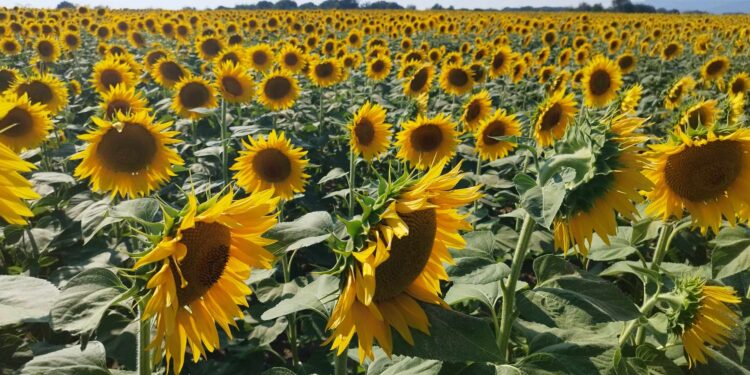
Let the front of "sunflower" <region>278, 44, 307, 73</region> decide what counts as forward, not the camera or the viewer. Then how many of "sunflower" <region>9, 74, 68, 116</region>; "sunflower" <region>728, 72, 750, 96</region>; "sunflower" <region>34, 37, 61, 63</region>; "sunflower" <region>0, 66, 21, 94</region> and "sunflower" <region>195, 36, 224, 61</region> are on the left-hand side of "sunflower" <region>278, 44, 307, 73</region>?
1

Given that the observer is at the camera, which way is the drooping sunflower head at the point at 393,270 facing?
facing the viewer and to the right of the viewer

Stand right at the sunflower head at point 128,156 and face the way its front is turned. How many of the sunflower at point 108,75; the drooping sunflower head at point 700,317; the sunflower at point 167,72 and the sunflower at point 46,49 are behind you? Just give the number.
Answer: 3

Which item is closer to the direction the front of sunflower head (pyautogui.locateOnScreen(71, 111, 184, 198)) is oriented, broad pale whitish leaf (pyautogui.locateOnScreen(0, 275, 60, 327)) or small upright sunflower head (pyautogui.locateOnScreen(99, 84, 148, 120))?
the broad pale whitish leaf

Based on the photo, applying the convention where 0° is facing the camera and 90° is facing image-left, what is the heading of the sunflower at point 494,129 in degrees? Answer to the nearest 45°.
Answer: approximately 0°

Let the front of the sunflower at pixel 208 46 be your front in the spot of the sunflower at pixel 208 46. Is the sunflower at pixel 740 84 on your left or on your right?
on your left

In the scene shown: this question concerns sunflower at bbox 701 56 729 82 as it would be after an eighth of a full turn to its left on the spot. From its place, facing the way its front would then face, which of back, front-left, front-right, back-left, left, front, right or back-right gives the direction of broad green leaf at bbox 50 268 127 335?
right

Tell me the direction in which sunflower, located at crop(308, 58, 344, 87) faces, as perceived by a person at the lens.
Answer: facing the viewer

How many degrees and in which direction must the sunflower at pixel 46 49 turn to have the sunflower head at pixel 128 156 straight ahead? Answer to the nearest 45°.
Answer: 0° — it already faces it

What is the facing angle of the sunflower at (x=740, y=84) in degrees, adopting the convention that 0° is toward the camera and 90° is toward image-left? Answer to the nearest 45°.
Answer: approximately 0°

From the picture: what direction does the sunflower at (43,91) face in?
toward the camera

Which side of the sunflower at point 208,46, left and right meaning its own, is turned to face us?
front

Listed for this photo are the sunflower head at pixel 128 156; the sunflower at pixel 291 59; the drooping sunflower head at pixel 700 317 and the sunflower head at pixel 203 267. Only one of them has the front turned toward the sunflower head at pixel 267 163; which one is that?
the sunflower

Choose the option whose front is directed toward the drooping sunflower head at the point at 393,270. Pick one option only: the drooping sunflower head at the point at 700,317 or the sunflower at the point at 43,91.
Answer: the sunflower

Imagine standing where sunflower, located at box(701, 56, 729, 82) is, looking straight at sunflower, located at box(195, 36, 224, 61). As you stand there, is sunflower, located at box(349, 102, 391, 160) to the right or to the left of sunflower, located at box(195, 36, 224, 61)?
left

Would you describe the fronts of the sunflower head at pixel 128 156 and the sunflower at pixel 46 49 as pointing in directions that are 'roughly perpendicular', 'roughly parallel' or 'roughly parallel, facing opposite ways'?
roughly parallel
